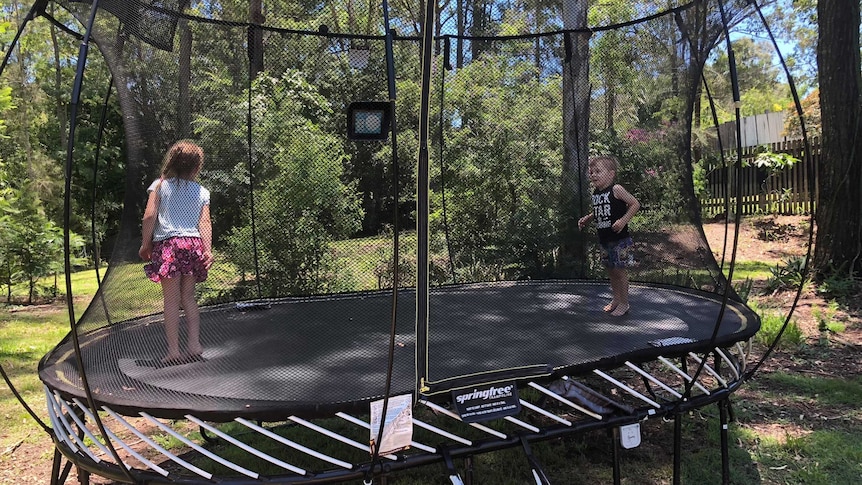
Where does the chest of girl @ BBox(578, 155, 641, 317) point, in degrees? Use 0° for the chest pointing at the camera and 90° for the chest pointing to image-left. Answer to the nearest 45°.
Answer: approximately 45°

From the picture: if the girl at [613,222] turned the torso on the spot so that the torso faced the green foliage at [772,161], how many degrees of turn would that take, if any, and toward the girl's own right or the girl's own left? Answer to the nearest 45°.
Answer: approximately 135° to the girl's own right

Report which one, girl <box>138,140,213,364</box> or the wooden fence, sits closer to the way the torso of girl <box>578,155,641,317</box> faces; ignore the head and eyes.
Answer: the girl

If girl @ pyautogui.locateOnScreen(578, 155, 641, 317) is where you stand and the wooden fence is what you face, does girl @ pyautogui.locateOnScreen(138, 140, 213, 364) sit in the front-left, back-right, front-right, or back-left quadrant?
back-left

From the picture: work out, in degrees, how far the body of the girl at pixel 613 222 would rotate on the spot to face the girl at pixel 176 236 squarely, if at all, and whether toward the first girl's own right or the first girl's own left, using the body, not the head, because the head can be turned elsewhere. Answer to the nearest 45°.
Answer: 0° — they already face them

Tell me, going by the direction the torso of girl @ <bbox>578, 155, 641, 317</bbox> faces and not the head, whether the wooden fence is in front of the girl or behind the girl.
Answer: behind
